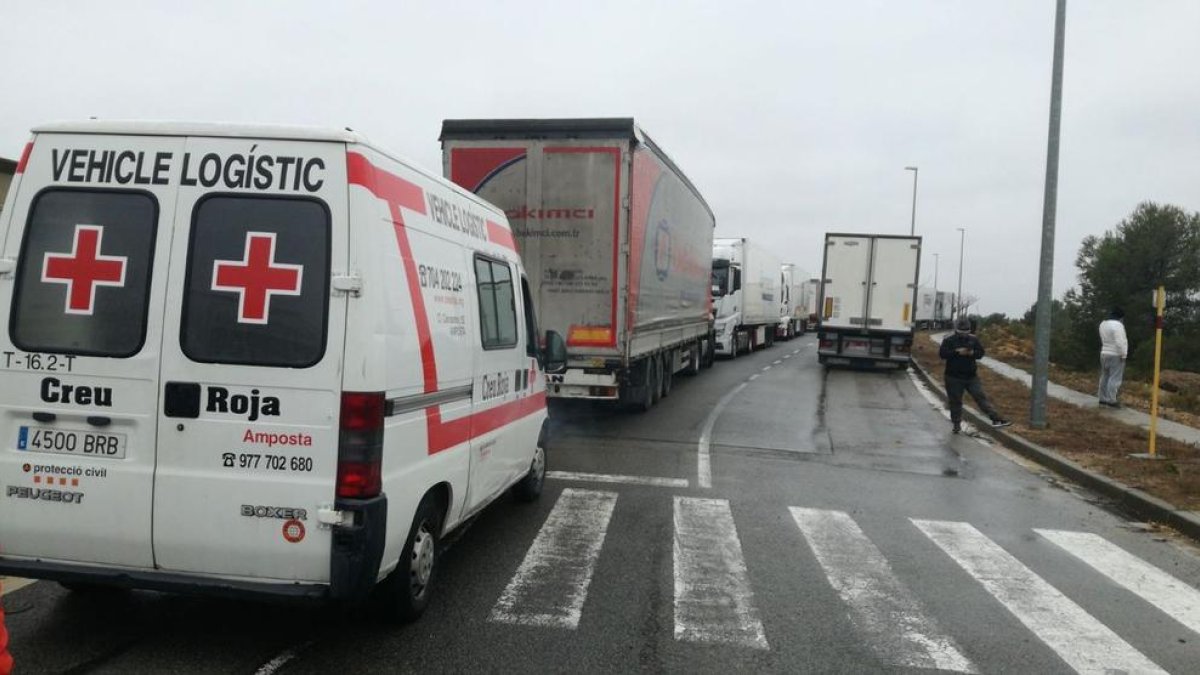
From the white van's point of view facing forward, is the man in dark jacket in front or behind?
in front

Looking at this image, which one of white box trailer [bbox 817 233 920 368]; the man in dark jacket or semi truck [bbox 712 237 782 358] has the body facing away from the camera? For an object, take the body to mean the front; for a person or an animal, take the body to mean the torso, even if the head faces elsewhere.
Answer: the white box trailer

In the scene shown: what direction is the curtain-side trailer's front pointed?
away from the camera

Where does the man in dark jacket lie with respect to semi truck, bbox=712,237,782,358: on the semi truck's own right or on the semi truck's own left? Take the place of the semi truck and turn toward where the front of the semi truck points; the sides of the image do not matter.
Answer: on the semi truck's own left

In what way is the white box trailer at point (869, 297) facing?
away from the camera

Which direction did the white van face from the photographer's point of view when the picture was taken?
facing away from the viewer and to the right of the viewer

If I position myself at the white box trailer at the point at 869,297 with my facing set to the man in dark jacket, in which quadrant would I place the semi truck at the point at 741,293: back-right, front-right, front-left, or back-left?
back-right

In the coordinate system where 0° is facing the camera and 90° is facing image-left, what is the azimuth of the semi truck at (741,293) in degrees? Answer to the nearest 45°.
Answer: approximately 45°

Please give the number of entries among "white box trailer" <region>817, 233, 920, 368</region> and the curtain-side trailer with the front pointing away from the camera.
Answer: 2

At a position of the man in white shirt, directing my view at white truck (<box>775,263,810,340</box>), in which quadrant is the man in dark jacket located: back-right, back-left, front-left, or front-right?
back-left

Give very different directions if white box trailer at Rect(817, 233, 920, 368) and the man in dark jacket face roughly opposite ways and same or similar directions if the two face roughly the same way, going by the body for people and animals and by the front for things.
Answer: very different directions
